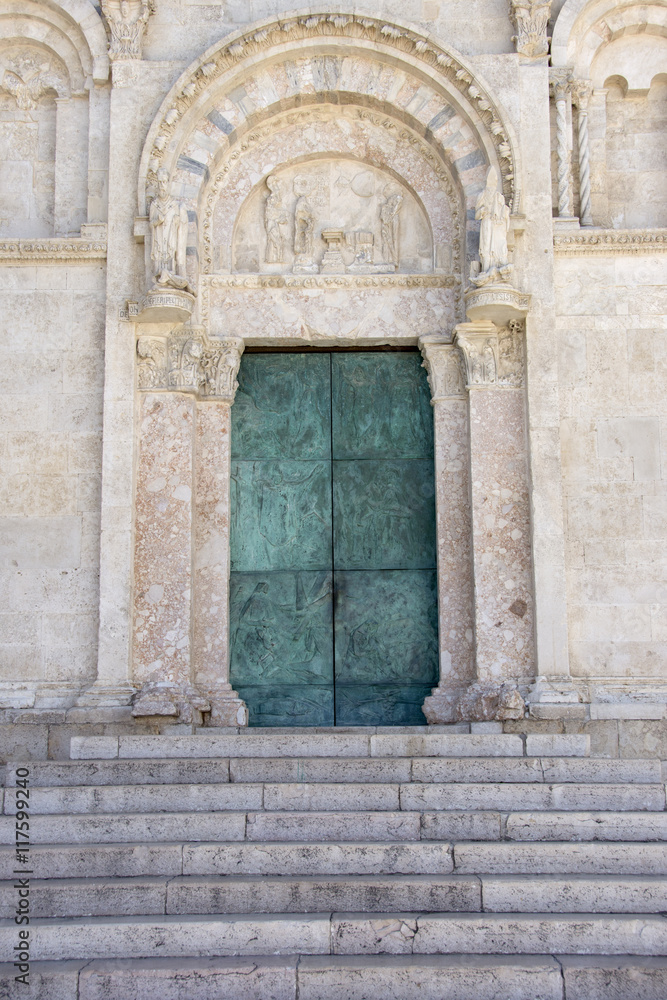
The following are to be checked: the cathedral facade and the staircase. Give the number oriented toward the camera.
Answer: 2

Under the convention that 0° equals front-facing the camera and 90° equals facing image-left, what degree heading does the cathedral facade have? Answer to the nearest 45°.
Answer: approximately 0°

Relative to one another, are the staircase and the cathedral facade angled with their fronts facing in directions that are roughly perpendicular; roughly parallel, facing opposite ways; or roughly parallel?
roughly parallel

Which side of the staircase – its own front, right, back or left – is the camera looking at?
front
